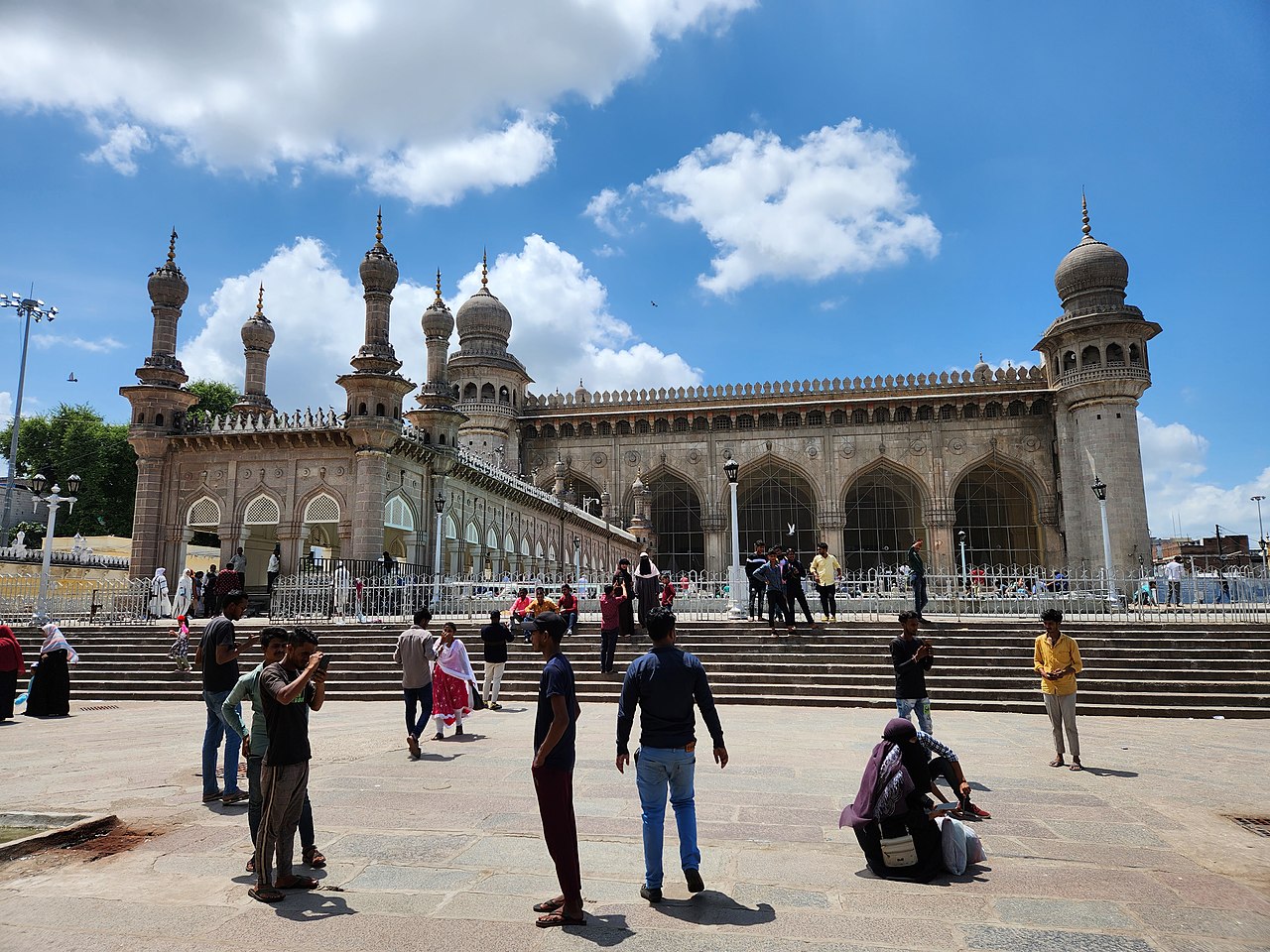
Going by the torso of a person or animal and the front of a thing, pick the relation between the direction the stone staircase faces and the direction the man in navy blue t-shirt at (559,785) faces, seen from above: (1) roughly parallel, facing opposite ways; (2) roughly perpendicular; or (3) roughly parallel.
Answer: roughly perpendicular

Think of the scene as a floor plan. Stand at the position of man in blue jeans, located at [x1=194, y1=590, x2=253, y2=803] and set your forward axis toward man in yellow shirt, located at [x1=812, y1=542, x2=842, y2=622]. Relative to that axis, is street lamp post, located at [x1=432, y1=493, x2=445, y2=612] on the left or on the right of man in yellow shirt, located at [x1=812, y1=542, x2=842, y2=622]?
left

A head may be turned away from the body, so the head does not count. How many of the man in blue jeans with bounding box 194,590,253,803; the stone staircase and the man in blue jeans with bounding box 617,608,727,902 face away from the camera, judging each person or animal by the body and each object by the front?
1

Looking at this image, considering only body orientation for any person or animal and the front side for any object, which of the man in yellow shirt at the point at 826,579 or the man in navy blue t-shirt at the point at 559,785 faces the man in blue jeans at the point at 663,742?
the man in yellow shirt

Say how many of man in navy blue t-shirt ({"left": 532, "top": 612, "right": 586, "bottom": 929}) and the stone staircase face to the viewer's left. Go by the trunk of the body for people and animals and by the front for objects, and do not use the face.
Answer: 1

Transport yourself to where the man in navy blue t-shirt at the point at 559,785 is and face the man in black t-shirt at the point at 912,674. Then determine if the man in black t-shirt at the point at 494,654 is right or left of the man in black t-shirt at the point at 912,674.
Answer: left

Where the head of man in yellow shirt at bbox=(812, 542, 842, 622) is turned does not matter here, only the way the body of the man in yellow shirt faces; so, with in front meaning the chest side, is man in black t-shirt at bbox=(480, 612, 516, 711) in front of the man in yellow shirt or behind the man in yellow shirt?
in front

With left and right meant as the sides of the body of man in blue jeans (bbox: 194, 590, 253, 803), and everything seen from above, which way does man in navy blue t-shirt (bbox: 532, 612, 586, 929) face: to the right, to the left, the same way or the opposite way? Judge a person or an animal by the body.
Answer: the opposite way

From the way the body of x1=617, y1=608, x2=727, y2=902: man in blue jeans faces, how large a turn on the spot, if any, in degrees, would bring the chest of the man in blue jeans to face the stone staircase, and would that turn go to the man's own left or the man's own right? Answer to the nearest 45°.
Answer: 0° — they already face it

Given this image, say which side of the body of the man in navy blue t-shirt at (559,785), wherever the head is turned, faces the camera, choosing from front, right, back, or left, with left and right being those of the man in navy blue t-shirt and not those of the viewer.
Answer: left

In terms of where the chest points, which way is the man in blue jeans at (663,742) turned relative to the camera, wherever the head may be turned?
away from the camera

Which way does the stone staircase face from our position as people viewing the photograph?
facing the viewer

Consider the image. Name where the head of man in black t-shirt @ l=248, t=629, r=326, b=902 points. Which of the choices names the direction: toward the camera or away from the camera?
toward the camera

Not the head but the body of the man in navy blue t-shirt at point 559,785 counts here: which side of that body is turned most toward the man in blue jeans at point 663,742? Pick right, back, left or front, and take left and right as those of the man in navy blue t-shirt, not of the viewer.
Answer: back

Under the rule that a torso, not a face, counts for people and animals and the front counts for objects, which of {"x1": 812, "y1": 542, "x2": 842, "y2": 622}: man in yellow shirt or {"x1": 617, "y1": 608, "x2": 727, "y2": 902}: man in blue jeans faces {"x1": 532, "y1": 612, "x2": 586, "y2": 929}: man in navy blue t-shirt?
the man in yellow shirt

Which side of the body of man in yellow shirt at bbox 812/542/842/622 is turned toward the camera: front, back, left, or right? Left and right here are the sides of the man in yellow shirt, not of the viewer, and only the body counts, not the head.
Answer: front

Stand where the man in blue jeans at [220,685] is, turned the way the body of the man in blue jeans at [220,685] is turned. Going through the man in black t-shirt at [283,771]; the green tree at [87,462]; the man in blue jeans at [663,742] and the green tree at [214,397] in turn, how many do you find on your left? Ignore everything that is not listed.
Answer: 2
